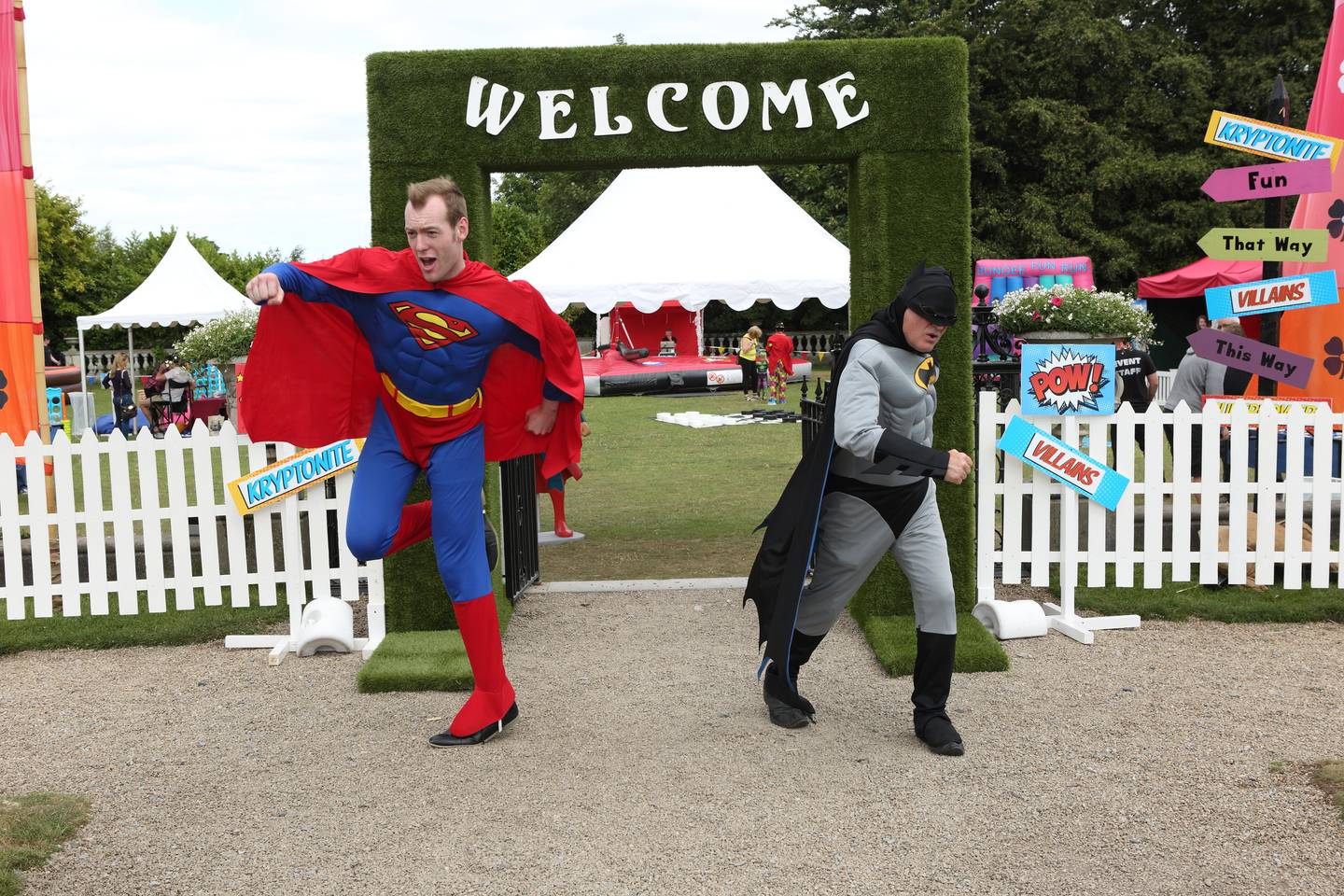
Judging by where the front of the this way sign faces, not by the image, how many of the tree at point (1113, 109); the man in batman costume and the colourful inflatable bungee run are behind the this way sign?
2

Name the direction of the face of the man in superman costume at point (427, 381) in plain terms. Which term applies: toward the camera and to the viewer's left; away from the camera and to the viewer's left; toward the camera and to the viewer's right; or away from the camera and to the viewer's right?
toward the camera and to the viewer's left

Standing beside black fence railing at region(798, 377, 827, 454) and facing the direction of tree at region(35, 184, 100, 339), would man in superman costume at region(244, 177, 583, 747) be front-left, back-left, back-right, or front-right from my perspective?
back-left

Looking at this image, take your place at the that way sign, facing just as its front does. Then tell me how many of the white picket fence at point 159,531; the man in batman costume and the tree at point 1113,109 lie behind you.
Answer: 1

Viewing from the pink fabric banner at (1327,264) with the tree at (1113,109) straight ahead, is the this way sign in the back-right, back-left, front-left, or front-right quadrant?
back-left

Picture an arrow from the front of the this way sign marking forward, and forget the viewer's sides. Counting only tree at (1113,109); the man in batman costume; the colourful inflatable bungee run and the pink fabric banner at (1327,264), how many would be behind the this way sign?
3

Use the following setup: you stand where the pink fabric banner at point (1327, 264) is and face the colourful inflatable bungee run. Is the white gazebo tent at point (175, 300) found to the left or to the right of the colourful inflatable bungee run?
left

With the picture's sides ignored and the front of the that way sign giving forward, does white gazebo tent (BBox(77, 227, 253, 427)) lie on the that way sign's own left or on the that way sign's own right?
on the that way sign's own right

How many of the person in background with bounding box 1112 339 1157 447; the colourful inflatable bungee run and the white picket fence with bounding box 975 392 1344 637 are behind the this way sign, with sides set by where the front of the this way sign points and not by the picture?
2

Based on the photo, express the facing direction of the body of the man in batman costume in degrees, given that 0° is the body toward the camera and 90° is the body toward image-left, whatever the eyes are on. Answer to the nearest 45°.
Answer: approximately 315°
